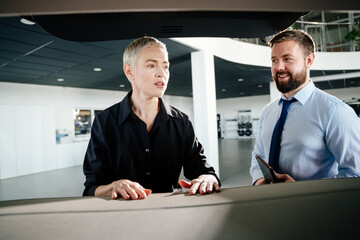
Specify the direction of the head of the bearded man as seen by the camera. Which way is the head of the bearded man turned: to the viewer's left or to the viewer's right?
to the viewer's left

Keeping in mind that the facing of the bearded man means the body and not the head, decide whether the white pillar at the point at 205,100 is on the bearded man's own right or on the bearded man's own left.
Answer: on the bearded man's own right

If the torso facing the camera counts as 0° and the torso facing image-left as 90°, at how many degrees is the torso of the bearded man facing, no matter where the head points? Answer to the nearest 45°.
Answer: approximately 45°
